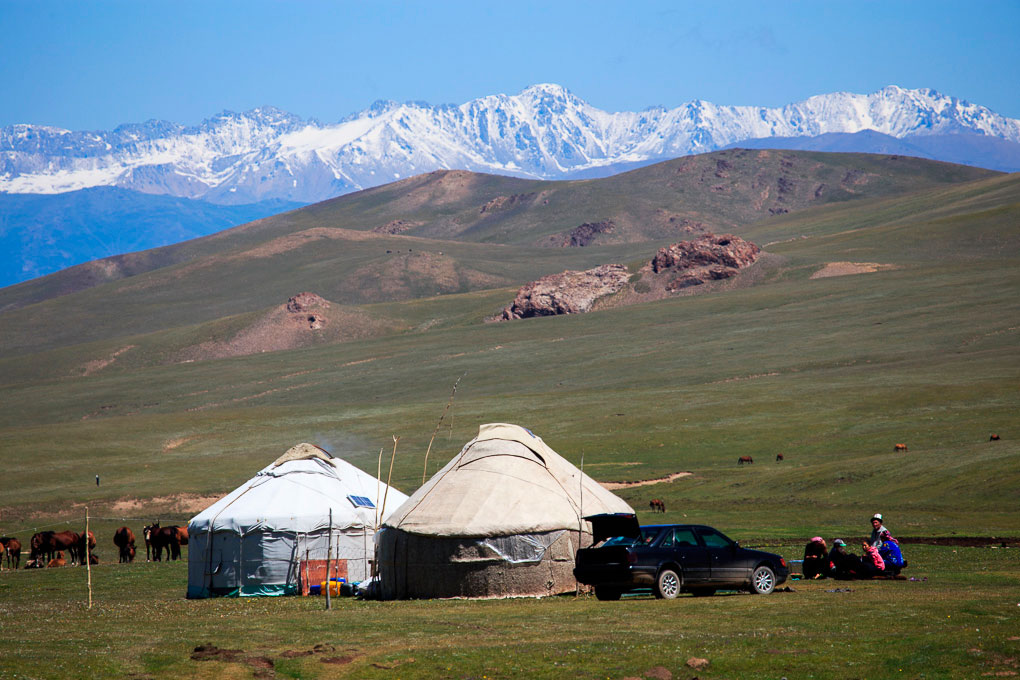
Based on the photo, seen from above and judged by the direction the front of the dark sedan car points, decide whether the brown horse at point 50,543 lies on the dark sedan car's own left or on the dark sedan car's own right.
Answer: on the dark sedan car's own left

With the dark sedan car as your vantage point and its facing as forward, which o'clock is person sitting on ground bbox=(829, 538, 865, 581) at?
The person sitting on ground is roughly at 12 o'clock from the dark sedan car.

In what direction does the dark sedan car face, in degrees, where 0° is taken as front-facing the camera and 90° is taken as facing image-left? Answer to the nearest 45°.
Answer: approximately 225°

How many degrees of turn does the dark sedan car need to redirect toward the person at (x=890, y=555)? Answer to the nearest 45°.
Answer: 0° — it already faces them

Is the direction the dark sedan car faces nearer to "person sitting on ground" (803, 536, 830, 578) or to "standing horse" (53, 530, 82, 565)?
the person sitting on ground

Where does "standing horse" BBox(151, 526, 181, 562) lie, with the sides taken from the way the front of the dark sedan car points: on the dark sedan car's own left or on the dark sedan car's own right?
on the dark sedan car's own left
